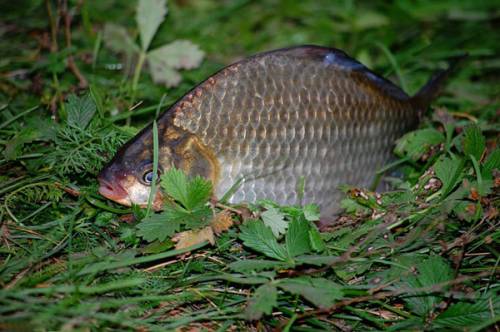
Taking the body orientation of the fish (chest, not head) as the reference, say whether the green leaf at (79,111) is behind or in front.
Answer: in front

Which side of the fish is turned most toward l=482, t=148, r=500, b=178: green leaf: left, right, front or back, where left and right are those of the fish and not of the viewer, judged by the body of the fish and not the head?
back

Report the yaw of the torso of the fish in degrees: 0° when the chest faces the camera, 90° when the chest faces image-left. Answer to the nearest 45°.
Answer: approximately 90°

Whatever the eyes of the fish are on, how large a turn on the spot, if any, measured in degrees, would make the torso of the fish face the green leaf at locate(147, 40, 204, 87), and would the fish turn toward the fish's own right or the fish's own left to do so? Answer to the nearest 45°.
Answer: approximately 45° to the fish's own right

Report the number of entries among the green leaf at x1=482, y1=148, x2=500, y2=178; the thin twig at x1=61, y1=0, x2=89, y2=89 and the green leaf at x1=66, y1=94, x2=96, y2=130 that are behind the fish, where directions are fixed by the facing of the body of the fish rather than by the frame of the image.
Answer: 1

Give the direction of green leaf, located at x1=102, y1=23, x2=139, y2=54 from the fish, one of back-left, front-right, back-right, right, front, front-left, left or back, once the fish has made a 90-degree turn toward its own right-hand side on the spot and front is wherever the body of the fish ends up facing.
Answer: front-left

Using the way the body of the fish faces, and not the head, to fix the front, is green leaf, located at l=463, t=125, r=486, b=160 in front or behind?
behind

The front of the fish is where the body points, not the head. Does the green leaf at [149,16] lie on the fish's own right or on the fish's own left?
on the fish's own right

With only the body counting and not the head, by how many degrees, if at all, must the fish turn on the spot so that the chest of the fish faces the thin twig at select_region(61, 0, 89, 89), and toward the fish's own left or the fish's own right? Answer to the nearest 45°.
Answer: approximately 45° to the fish's own right

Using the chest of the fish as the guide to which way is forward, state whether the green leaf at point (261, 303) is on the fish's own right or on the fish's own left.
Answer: on the fish's own left
